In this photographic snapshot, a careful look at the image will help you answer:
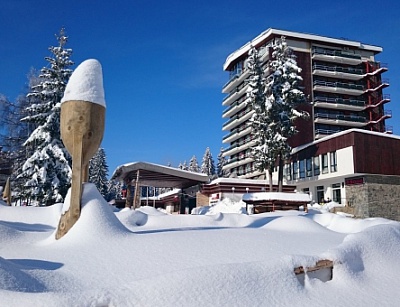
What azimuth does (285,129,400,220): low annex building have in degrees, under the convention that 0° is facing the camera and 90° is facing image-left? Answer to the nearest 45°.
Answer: approximately 45°

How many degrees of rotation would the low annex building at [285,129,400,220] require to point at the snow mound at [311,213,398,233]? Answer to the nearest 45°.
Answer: approximately 45° to its left

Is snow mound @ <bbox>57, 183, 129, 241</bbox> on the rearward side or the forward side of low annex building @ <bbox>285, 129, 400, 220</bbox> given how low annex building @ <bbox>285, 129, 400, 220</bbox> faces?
on the forward side

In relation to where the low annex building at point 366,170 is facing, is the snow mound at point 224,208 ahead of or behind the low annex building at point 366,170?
ahead

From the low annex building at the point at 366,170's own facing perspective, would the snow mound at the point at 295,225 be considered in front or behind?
in front

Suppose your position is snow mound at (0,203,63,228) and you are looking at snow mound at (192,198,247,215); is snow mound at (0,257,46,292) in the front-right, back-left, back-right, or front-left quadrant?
back-right
